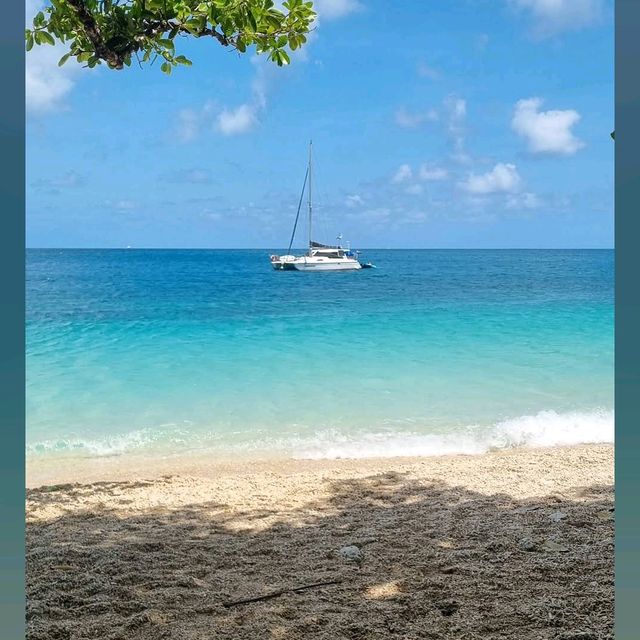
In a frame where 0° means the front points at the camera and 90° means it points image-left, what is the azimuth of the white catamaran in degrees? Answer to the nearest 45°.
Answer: approximately 45°

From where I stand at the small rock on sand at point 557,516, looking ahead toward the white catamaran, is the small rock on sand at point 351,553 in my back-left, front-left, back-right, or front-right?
back-left

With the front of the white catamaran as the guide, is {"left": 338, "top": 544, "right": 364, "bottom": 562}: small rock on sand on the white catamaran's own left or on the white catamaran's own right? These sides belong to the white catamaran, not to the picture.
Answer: on the white catamaran's own left

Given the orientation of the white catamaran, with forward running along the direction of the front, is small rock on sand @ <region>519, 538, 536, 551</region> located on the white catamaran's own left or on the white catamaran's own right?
on the white catamaran's own left

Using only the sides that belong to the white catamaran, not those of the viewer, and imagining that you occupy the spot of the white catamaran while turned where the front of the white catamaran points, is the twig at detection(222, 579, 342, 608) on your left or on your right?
on your left
